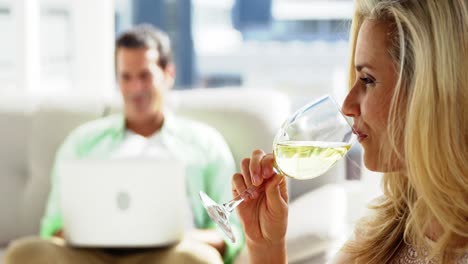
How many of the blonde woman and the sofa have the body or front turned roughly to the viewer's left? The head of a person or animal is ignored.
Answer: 1

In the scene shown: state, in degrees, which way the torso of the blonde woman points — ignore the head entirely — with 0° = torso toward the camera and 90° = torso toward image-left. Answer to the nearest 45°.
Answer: approximately 90°

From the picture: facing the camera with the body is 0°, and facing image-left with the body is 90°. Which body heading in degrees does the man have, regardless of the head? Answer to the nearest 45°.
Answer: approximately 0°

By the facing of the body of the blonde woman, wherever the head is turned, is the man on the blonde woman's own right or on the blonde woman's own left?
on the blonde woman's own right

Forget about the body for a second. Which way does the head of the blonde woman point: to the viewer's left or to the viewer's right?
to the viewer's left

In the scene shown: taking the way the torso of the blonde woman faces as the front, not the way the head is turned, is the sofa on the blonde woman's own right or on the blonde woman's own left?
on the blonde woman's own right

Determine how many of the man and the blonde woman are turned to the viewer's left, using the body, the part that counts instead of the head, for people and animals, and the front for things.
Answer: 1

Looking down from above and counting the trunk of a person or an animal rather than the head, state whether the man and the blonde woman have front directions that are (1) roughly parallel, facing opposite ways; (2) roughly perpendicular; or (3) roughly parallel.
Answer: roughly perpendicular

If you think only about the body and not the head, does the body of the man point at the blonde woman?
yes
